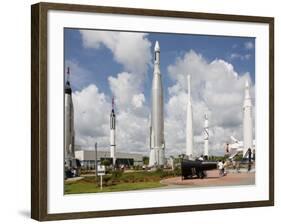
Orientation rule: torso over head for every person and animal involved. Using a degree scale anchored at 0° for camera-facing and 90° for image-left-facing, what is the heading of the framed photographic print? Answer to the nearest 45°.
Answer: approximately 315°
